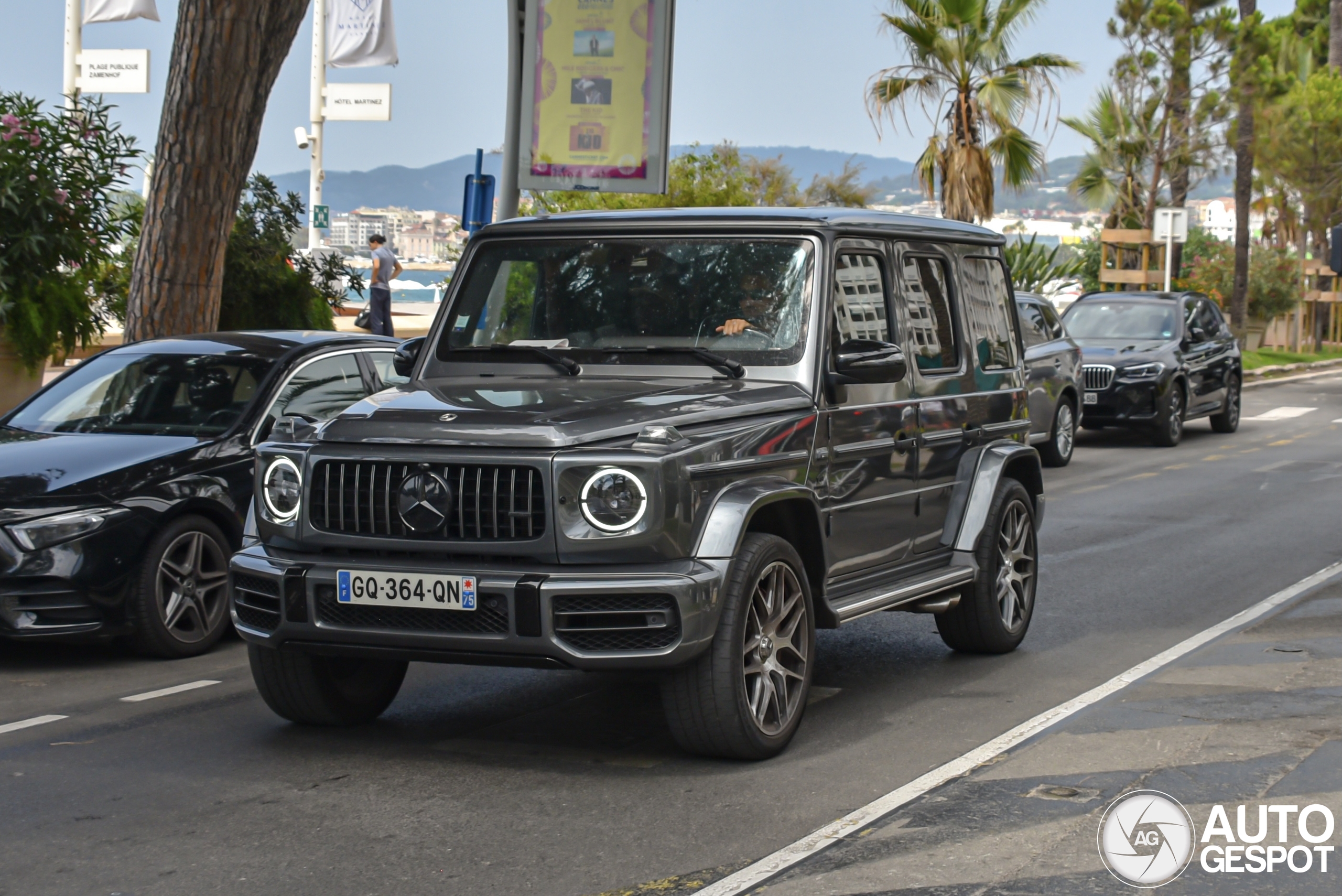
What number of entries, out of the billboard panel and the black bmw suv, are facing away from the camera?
0

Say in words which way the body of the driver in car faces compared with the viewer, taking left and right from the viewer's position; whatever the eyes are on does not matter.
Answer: facing the viewer and to the left of the viewer

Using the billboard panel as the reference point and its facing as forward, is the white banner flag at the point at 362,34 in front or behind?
behind

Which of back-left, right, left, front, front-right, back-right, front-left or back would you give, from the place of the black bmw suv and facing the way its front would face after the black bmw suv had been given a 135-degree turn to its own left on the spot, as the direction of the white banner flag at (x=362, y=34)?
back-left

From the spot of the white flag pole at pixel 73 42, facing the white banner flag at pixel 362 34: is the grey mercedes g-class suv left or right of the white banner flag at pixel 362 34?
right

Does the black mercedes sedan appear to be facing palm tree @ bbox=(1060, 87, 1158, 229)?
no

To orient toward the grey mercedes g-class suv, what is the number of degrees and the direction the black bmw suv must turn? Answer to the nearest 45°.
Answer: approximately 45° to its left

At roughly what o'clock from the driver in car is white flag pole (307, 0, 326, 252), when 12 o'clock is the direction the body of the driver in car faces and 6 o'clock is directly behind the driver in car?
The white flag pole is roughly at 4 o'clock from the driver in car.

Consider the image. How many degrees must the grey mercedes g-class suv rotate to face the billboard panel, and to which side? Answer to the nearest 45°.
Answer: approximately 135° to its right

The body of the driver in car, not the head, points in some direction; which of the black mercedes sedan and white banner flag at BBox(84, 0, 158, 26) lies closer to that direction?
the black mercedes sedan

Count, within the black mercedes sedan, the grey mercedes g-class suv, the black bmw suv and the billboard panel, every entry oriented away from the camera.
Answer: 0

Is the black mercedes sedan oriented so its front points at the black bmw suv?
no

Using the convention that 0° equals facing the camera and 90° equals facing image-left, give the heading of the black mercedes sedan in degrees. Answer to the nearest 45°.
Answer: approximately 45°

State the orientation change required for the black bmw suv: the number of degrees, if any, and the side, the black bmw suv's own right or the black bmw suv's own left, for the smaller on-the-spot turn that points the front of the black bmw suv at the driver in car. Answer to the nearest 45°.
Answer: approximately 45° to the black bmw suv's own left

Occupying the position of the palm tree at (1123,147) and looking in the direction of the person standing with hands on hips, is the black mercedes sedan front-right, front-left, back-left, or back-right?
front-left

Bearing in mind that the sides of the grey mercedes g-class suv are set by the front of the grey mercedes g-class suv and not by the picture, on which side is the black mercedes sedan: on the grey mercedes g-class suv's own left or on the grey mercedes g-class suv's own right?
on the grey mercedes g-class suv's own right

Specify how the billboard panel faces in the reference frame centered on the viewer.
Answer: facing the viewer
